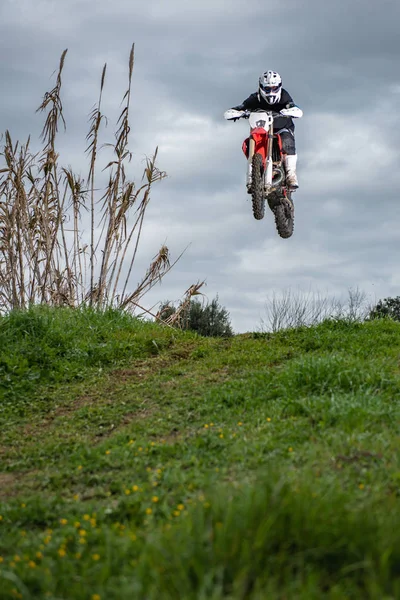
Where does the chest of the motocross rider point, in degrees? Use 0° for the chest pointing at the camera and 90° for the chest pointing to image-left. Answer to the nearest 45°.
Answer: approximately 0°
